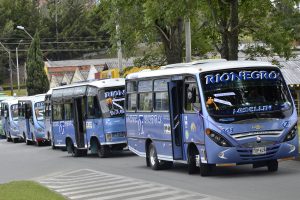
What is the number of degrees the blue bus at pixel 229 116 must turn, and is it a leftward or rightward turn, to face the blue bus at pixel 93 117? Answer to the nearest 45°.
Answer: approximately 180°

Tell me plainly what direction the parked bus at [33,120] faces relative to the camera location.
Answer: facing the viewer and to the right of the viewer

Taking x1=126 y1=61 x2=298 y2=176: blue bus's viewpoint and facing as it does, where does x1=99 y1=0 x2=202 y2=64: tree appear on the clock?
The tree is roughly at 7 o'clock from the blue bus.

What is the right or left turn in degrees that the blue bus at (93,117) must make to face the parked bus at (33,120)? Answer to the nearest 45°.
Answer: approximately 135° to its left

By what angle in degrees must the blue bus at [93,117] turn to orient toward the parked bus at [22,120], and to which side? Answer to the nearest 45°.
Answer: approximately 135° to its left
